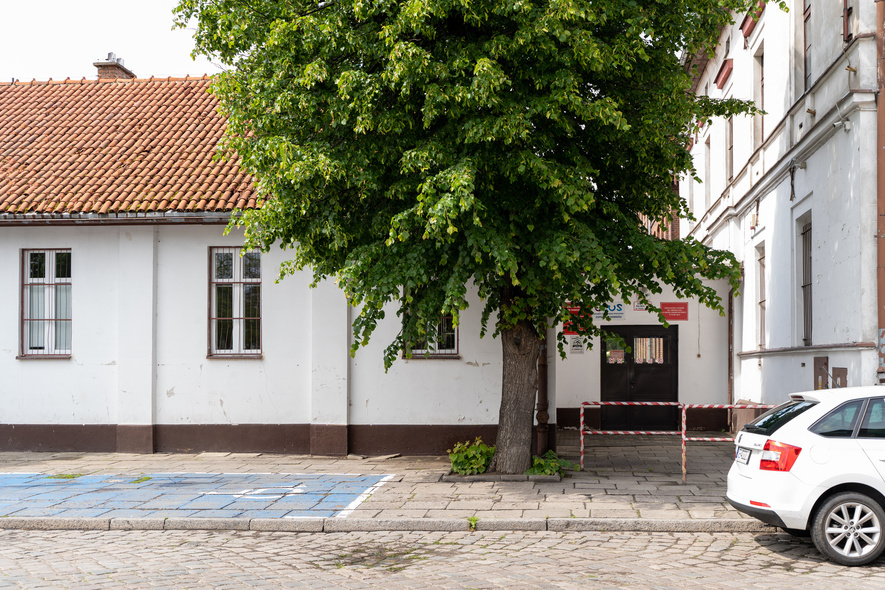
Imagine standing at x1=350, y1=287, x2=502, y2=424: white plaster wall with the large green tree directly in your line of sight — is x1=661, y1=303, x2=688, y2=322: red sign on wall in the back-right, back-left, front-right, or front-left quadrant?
back-left

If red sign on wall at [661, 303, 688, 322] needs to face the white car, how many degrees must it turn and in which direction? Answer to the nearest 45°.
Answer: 0° — it already faces it

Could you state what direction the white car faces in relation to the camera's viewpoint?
facing away from the viewer and to the right of the viewer

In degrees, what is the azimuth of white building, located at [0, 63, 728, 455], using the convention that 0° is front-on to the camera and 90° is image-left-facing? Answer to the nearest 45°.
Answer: approximately 0°

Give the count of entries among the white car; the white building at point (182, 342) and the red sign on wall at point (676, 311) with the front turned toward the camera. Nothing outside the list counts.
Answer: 2

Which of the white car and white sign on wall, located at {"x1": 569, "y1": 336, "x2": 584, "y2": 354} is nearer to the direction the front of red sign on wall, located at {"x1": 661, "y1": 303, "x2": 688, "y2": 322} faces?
the white car
